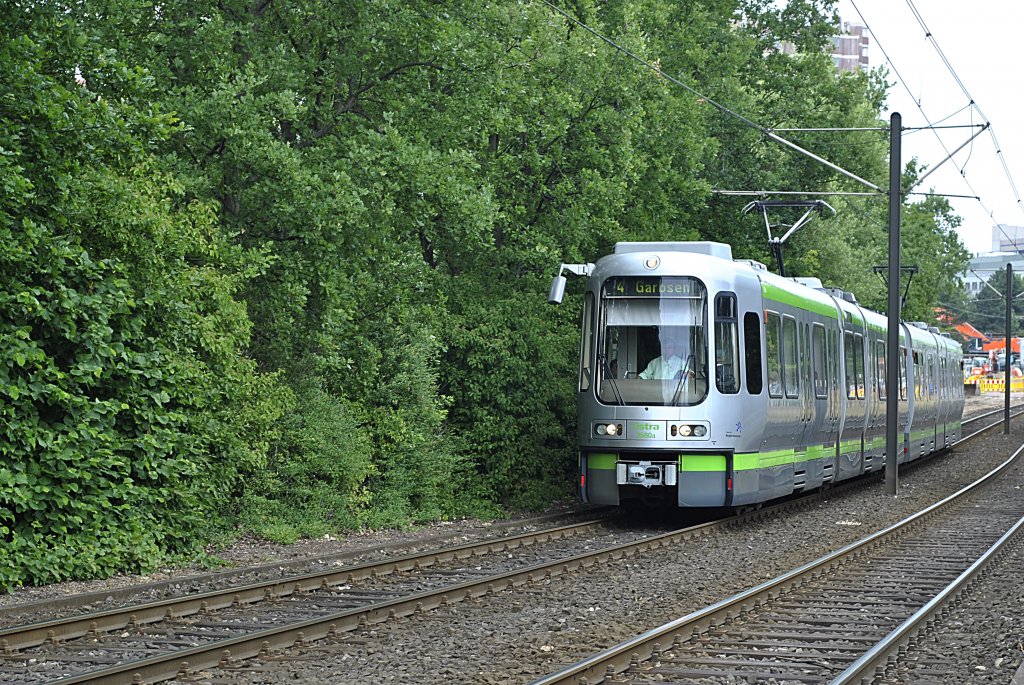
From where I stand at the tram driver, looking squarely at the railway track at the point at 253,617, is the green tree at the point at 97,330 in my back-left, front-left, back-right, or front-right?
front-right

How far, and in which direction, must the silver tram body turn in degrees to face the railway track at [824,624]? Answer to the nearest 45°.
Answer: approximately 45° to its left

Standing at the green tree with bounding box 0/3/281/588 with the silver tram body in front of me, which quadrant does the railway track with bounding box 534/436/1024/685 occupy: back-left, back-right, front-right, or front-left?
front-right

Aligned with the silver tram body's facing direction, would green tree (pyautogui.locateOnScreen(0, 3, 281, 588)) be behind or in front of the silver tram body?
in front
